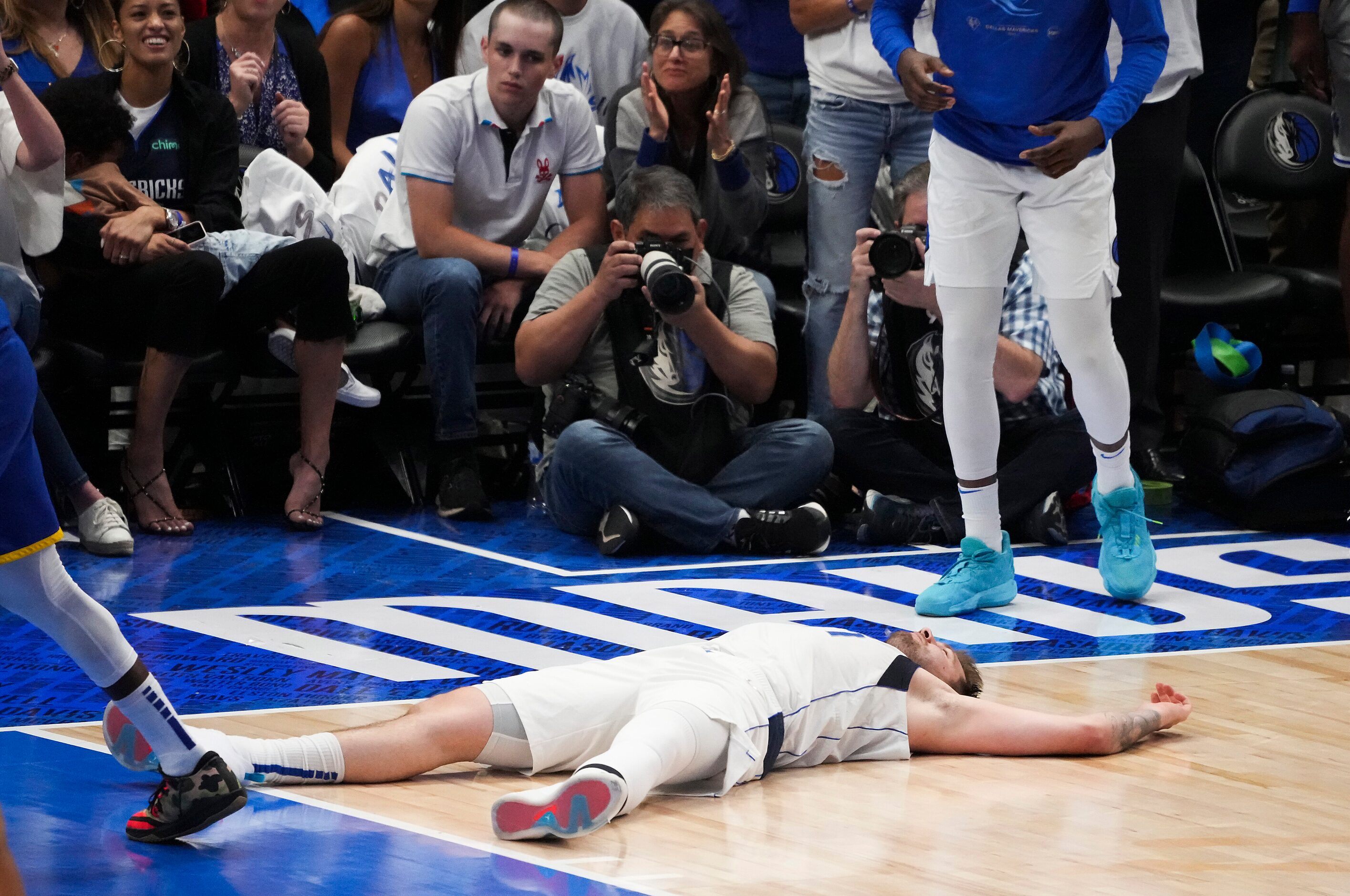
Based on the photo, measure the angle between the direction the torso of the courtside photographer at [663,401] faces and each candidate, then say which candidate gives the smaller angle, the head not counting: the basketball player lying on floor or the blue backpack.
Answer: the basketball player lying on floor

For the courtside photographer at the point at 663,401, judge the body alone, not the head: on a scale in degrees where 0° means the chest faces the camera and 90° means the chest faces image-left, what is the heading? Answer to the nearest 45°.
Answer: approximately 0°

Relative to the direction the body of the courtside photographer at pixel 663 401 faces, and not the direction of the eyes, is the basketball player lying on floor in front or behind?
in front

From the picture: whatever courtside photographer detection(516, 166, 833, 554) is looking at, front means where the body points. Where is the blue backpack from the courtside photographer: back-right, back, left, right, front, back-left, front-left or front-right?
left
